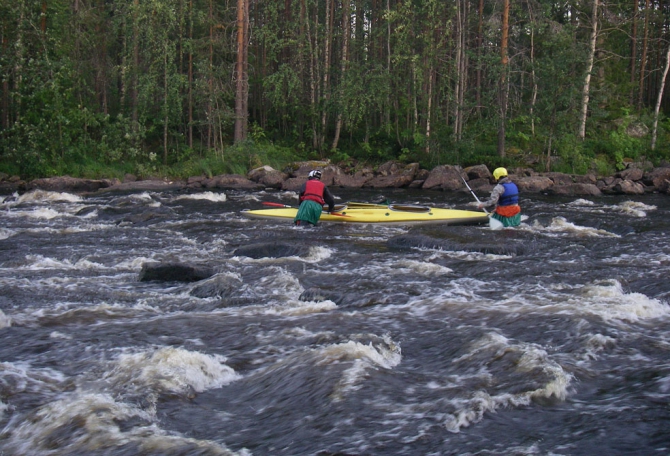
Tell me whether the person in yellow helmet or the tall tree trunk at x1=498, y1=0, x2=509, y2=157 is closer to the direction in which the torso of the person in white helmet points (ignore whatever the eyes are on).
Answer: the tall tree trunk

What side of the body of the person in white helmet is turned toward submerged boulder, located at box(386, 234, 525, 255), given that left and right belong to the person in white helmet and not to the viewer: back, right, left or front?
right

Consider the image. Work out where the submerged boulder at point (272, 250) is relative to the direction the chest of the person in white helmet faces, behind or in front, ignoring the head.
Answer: behind

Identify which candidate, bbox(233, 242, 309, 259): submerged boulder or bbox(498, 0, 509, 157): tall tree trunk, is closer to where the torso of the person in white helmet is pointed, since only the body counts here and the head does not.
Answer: the tall tree trunk

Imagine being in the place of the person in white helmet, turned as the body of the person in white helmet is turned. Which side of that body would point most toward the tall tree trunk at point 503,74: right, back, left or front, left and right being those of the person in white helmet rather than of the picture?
front

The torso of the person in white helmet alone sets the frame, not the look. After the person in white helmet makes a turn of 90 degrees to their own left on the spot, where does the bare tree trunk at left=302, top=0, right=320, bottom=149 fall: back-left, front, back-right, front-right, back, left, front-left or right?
front-right

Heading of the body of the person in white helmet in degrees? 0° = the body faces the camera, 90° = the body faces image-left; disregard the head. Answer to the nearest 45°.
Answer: approximately 225°

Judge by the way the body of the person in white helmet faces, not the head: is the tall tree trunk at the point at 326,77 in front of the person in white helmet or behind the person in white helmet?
in front

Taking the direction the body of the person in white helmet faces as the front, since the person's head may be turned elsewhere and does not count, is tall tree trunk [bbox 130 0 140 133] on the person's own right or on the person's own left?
on the person's own left
